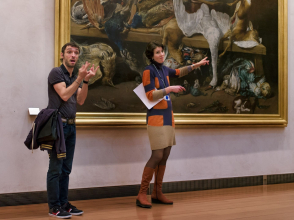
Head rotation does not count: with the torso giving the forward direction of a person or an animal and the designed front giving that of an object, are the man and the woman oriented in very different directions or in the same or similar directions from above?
same or similar directions

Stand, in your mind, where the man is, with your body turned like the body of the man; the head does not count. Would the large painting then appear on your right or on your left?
on your left

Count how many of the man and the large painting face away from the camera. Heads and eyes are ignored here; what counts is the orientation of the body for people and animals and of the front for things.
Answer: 0

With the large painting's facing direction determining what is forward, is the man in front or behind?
in front

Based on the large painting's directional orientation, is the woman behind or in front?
in front

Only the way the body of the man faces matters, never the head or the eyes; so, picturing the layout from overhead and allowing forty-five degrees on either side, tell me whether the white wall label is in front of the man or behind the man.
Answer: behind

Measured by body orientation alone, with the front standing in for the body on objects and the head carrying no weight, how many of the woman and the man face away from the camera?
0

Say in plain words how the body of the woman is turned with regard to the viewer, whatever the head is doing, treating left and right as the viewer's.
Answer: facing the viewer and to the right of the viewer

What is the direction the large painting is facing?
toward the camera

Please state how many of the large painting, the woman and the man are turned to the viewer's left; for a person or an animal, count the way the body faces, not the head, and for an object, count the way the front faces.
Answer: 0

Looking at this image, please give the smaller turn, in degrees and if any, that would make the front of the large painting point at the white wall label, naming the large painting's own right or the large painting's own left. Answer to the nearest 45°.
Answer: approximately 45° to the large painting's own right
